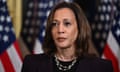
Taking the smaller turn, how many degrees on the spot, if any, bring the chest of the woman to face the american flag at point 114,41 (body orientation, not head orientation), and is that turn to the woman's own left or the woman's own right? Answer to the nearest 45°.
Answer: approximately 135° to the woman's own left

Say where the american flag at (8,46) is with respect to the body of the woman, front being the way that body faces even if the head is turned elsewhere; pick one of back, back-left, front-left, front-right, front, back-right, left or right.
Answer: back-right

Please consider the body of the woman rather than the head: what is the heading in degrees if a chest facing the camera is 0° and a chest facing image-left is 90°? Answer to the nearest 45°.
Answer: approximately 0°

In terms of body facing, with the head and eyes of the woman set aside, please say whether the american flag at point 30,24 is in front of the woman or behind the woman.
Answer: behind
